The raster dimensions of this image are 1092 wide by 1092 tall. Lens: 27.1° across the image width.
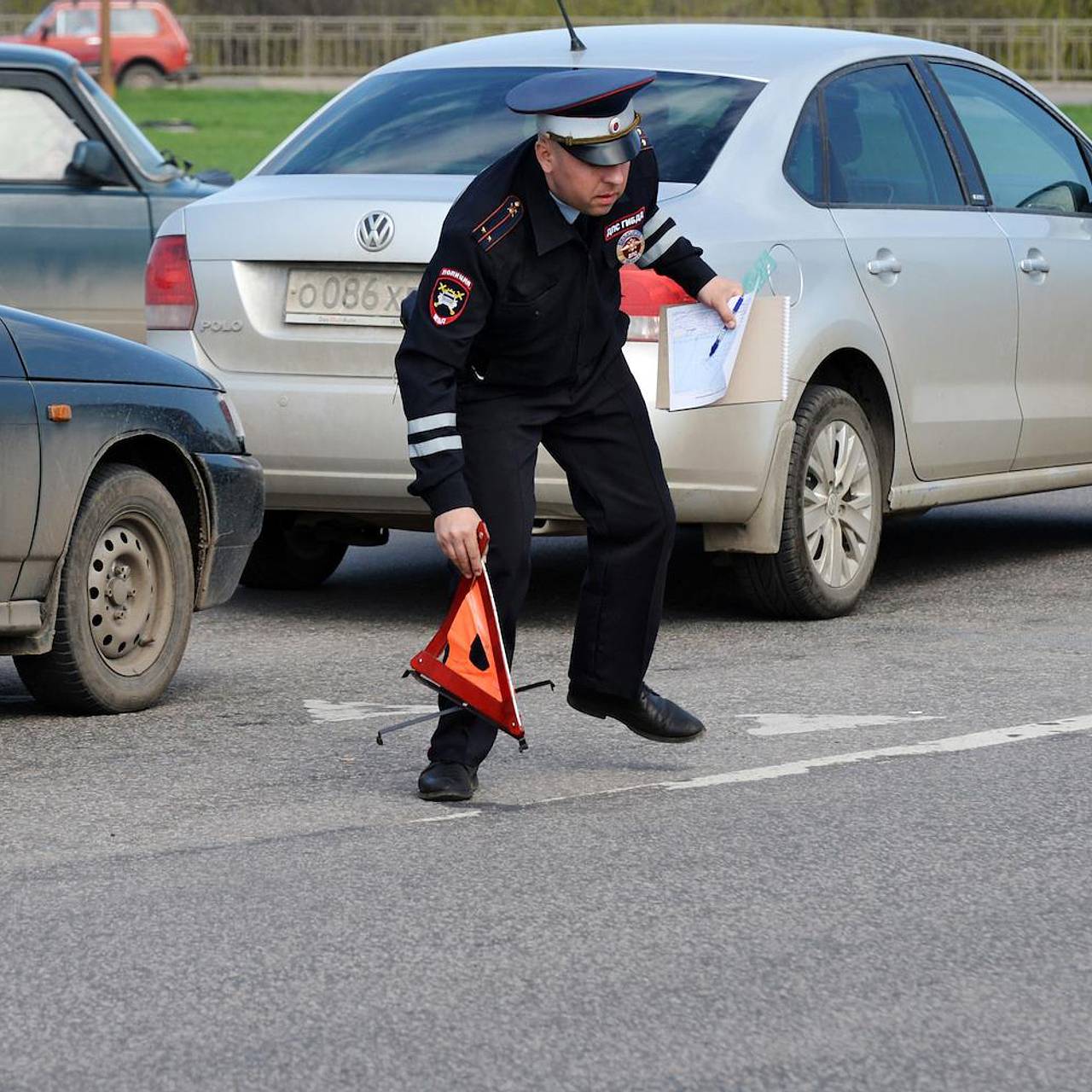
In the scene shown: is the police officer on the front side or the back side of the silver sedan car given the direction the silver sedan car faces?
on the back side

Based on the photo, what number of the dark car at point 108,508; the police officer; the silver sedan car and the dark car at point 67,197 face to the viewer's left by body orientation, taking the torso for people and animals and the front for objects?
0

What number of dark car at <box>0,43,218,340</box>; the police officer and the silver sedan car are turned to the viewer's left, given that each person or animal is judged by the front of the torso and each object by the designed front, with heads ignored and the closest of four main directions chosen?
0

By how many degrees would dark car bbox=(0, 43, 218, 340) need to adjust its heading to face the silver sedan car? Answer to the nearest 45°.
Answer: approximately 45° to its right

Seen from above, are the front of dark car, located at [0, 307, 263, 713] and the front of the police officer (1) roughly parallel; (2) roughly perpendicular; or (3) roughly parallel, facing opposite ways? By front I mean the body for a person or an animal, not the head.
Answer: roughly perpendicular

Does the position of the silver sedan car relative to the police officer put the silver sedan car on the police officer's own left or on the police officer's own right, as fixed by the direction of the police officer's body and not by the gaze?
on the police officer's own left

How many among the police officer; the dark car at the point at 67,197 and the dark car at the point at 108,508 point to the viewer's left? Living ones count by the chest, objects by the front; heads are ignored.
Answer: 0

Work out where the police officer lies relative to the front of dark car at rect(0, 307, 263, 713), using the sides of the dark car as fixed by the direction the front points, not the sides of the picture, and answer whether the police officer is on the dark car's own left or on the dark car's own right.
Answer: on the dark car's own right

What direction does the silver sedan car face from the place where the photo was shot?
facing away from the viewer and to the right of the viewer

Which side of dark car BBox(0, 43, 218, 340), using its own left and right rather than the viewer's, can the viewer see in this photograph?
right

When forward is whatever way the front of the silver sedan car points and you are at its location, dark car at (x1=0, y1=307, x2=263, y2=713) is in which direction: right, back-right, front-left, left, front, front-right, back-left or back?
back

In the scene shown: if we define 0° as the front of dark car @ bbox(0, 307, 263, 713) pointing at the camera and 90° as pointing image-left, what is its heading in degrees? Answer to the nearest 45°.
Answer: approximately 225°

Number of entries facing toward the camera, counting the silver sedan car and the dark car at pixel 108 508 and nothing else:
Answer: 0

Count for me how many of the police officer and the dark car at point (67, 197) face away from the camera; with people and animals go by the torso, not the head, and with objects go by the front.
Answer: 0
